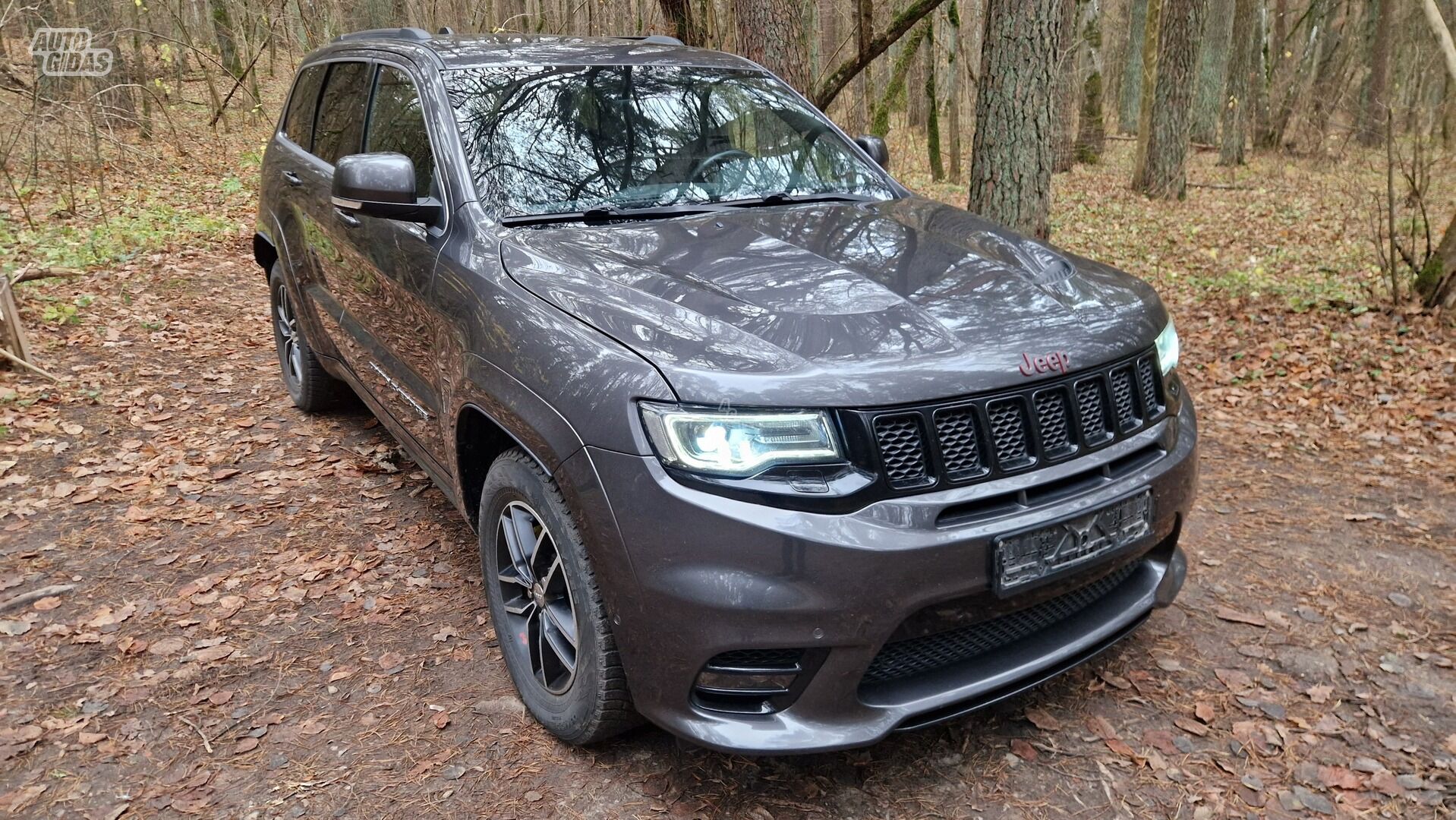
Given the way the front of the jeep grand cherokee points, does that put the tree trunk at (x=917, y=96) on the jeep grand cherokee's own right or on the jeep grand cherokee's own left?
on the jeep grand cherokee's own left

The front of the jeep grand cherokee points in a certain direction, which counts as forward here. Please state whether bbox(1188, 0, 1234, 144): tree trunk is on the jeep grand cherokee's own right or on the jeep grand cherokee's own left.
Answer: on the jeep grand cherokee's own left

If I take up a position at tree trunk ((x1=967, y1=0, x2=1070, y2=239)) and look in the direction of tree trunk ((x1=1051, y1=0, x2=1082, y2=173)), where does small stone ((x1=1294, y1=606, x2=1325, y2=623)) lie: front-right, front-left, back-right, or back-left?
back-right

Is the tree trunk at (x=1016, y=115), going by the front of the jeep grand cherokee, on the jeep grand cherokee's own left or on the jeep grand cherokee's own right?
on the jeep grand cherokee's own left

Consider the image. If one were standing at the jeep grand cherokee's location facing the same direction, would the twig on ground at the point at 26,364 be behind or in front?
behind

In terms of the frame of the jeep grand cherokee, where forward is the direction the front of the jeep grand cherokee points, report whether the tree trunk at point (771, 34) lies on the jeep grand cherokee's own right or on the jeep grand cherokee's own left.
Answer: on the jeep grand cherokee's own left

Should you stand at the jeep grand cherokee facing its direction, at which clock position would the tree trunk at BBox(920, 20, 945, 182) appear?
The tree trunk is roughly at 8 o'clock from the jeep grand cherokee.

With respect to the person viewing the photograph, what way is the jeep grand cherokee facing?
facing the viewer and to the right of the viewer

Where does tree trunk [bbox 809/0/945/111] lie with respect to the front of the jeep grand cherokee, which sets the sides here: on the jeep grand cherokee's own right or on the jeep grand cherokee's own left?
on the jeep grand cherokee's own left

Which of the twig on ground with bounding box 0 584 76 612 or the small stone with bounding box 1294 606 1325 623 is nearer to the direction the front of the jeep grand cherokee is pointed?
the small stone
